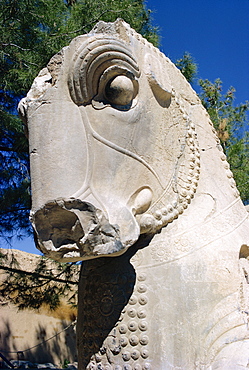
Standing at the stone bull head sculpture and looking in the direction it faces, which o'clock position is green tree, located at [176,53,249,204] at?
The green tree is roughly at 5 o'clock from the stone bull head sculpture.

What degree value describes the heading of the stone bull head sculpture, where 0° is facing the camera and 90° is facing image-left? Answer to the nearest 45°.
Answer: approximately 45°

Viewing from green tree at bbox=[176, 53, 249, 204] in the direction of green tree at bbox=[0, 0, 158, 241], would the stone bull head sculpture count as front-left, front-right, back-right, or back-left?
front-left
